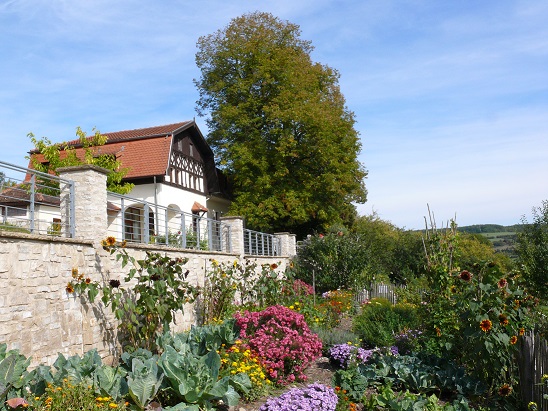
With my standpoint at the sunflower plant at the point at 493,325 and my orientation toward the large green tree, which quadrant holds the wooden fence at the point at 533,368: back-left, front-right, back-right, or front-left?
back-right
